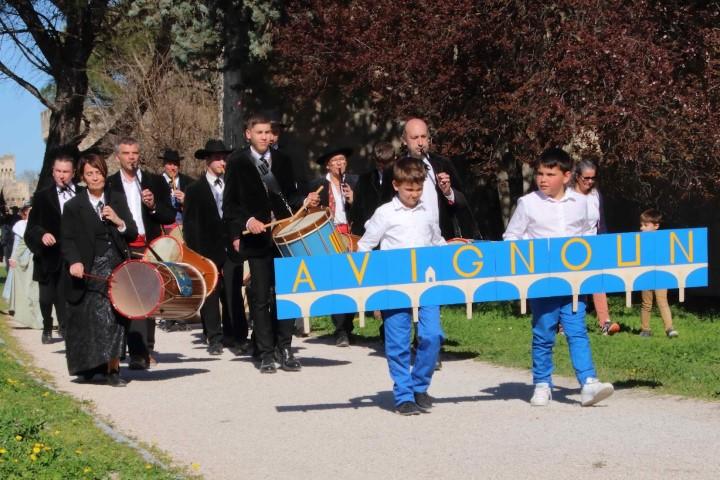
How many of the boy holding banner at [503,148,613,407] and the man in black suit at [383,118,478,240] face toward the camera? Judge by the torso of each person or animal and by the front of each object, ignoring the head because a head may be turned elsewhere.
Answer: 2

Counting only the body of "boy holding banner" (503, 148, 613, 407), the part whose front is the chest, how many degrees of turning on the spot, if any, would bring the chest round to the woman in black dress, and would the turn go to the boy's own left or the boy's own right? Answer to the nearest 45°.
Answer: approximately 90° to the boy's own right

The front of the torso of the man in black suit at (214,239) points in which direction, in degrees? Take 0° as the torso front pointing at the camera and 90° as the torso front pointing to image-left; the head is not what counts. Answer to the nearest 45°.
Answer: approximately 315°

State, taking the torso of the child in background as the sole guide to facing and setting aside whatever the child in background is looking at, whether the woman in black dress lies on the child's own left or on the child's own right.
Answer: on the child's own right

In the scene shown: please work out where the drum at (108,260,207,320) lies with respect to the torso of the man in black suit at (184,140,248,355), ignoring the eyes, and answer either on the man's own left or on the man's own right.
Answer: on the man's own right

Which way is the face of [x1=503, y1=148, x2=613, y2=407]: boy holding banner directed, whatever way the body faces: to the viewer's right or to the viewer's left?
to the viewer's left

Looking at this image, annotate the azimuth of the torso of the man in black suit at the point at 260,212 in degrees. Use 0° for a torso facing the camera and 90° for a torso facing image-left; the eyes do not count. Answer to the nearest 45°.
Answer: approximately 315°

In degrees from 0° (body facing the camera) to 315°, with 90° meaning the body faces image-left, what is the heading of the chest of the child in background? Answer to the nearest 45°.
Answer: approximately 0°

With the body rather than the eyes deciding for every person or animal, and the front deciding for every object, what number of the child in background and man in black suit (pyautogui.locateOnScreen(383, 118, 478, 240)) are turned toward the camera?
2
